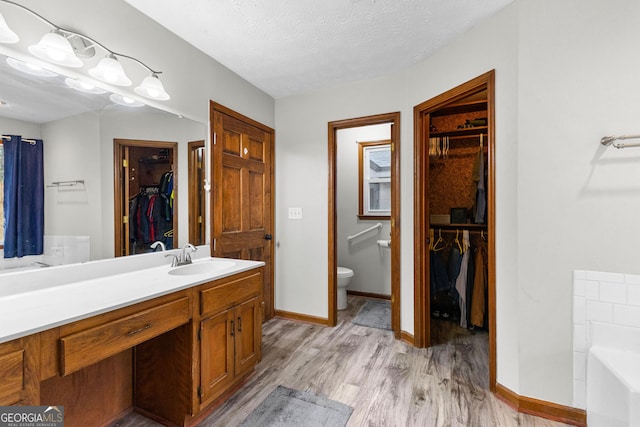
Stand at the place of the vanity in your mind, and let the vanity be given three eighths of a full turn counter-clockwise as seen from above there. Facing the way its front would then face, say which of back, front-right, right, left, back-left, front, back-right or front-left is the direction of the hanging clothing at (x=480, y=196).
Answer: right

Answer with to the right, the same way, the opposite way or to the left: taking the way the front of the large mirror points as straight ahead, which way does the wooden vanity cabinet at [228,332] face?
the same way

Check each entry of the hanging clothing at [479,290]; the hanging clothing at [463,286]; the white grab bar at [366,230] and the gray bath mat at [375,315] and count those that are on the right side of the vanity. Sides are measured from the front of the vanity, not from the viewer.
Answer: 0

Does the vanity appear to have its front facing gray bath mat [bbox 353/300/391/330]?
no

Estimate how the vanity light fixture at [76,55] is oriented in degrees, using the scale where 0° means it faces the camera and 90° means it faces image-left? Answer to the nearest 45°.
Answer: approximately 315°

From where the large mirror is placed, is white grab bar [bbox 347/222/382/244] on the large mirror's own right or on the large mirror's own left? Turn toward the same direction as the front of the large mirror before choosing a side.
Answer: on the large mirror's own left

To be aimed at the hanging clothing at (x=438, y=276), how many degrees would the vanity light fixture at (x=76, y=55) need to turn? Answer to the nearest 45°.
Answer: approximately 45° to its left

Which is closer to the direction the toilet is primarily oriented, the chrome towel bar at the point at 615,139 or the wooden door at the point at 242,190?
the chrome towel bar

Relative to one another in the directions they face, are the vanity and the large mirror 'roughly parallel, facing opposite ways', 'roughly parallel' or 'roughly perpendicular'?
roughly parallel

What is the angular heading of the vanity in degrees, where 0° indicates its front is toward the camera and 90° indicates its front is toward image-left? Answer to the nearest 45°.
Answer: approximately 315°

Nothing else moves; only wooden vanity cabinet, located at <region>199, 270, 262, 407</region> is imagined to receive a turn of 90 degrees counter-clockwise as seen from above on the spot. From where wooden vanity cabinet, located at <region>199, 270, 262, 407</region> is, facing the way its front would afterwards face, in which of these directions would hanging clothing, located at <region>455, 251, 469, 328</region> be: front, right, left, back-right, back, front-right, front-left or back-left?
front-right
